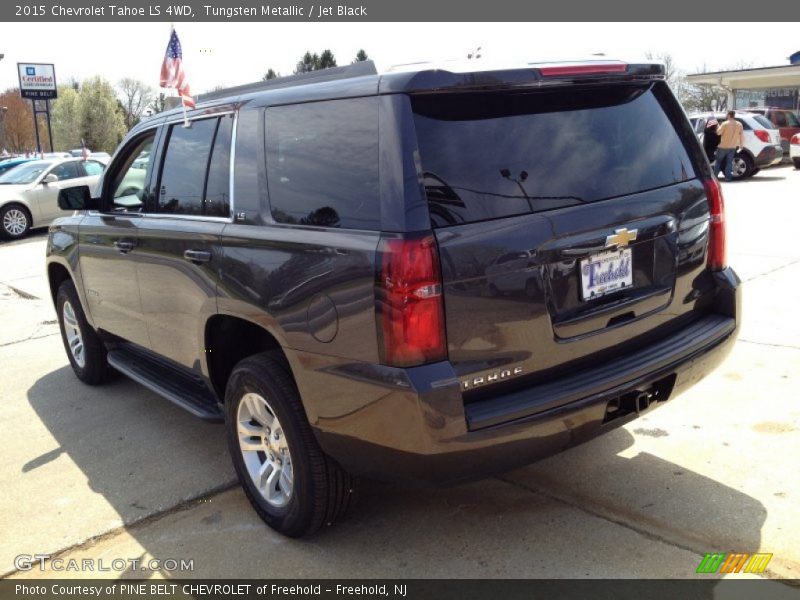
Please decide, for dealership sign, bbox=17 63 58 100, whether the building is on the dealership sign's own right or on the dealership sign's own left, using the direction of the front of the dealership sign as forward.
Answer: on the dealership sign's own left

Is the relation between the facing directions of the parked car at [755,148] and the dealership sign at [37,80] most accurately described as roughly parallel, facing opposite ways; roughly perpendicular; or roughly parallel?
roughly parallel, facing opposite ways

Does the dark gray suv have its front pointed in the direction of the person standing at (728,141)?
no

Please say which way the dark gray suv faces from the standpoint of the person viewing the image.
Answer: facing away from the viewer and to the left of the viewer

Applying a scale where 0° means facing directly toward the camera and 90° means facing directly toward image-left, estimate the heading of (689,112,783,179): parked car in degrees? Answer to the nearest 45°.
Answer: approximately 135°

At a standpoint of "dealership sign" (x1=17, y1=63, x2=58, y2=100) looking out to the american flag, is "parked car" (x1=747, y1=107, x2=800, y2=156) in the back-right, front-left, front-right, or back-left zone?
front-left

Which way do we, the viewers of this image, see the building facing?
facing the viewer and to the left of the viewer

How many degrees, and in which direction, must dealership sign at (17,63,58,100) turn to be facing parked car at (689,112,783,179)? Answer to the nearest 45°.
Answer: approximately 45° to its left

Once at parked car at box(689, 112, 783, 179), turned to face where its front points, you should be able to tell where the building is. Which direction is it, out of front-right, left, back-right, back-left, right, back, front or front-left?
front-right

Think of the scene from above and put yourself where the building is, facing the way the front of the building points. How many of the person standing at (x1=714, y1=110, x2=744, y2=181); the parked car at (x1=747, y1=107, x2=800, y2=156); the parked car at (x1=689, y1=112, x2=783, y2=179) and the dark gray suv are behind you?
0

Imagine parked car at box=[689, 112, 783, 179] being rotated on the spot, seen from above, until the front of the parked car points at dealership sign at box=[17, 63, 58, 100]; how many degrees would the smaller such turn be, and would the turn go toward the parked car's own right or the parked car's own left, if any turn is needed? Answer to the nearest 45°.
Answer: approximately 45° to the parked car's own left

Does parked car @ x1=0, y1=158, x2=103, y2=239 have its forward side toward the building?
no

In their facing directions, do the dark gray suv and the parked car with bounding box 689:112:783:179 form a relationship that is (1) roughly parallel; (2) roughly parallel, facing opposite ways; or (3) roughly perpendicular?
roughly parallel

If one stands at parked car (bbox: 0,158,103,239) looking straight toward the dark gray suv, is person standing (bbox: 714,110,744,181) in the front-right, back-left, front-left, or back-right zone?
front-left

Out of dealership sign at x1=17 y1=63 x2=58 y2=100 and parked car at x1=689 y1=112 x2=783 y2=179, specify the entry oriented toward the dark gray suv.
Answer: the dealership sign

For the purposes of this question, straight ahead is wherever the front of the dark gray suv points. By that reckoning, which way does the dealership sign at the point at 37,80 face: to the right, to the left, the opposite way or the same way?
the opposite way

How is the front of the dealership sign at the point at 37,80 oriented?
toward the camera
